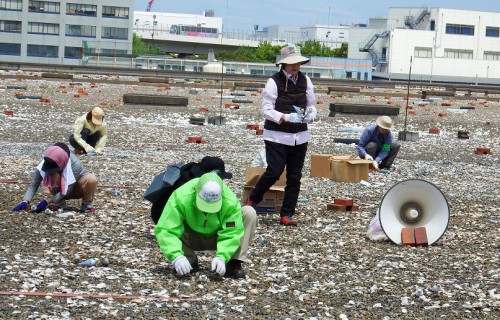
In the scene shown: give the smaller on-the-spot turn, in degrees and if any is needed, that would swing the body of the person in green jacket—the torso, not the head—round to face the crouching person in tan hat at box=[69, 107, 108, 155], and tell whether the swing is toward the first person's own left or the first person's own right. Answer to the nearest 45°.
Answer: approximately 180°

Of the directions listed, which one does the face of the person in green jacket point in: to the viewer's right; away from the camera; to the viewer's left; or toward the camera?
toward the camera

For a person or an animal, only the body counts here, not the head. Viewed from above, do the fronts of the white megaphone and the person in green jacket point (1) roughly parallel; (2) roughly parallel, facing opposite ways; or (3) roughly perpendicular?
roughly parallel

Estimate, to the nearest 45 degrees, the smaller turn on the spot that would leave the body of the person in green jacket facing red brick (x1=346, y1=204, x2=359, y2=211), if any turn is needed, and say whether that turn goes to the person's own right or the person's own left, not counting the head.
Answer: approximately 135° to the person's own left

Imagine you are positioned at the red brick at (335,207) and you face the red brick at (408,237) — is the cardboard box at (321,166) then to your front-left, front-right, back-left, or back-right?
back-left

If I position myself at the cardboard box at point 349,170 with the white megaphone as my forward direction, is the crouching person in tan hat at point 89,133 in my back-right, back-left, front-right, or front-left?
back-right

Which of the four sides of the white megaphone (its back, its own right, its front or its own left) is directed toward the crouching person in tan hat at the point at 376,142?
back

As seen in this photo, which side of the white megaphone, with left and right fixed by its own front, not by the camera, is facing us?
front

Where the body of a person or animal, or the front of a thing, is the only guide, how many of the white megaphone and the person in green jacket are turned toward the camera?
2

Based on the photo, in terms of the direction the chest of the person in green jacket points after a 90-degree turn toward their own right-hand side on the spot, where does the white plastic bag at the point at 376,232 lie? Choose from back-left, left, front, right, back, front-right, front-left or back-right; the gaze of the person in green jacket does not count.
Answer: back-right

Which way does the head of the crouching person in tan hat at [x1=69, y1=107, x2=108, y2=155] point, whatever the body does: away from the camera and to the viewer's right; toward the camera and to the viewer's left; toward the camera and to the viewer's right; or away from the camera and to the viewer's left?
toward the camera and to the viewer's right
